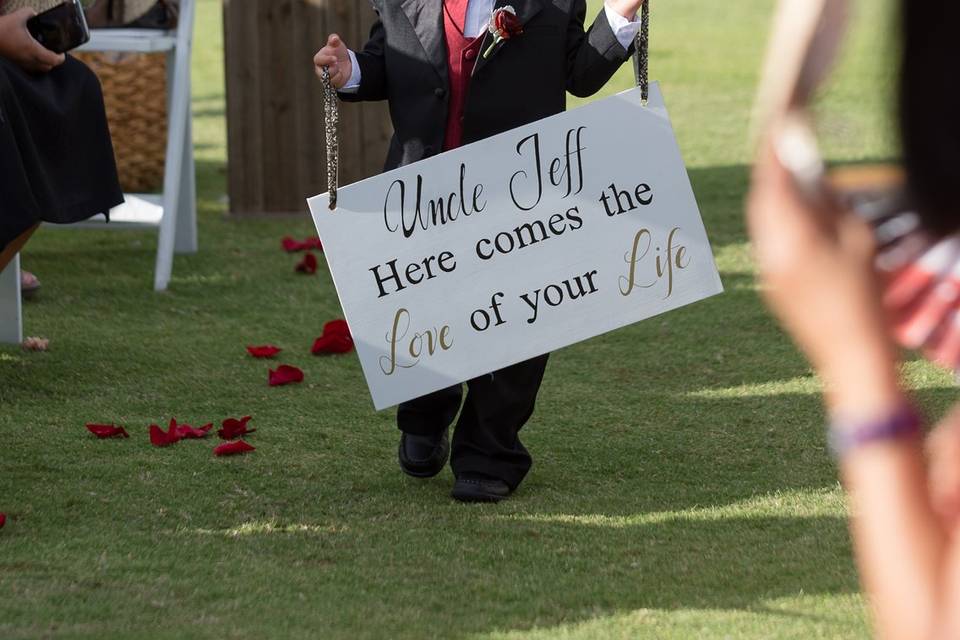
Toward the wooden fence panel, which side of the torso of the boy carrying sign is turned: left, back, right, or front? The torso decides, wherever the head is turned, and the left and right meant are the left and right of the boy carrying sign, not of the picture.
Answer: back

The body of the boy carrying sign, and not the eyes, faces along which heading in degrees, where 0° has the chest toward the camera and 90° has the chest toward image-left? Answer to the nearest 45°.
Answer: approximately 0°

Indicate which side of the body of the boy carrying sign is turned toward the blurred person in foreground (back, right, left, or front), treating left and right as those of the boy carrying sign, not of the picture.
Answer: front

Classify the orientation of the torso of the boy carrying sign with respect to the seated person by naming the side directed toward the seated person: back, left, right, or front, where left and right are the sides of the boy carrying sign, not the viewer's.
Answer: right
